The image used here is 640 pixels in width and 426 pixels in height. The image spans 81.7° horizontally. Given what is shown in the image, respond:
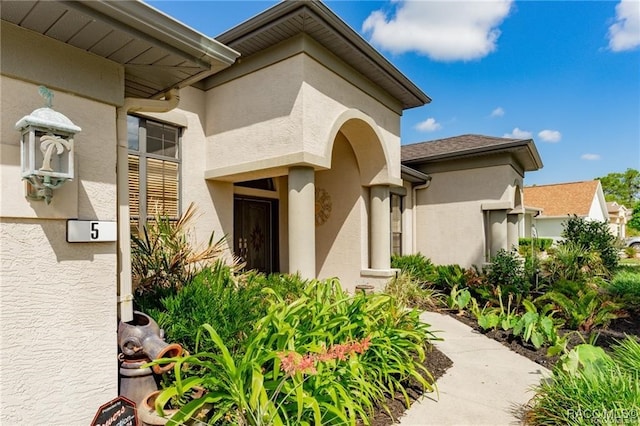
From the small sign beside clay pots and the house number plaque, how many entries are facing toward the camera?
2

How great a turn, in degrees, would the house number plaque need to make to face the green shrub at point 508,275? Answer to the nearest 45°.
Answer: approximately 90° to its left

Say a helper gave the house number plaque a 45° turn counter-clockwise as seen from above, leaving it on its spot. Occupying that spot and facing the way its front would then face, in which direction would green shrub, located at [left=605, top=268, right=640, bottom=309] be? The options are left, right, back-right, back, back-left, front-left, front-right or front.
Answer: front-left

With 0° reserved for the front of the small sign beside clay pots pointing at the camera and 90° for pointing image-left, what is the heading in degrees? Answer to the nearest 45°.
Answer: approximately 0°

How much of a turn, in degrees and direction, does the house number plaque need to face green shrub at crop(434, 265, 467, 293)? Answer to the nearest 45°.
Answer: approximately 90° to its left

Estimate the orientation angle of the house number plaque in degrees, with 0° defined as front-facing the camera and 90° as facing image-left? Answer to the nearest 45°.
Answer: approximately 0°

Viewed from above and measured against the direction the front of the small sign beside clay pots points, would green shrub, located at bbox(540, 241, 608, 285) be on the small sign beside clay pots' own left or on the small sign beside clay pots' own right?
on the small sign beside clay pots' own left

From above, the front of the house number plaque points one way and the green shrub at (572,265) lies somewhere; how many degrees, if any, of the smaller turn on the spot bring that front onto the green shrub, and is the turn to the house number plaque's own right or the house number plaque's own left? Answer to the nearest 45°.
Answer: approximately 90° to the house number plaque's own left
